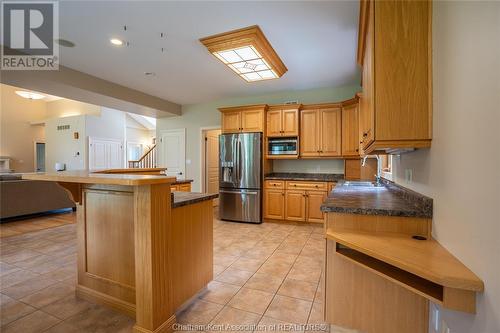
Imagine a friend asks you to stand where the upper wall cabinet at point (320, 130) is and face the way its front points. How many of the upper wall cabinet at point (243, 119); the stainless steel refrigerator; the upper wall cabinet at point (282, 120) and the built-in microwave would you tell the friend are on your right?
4

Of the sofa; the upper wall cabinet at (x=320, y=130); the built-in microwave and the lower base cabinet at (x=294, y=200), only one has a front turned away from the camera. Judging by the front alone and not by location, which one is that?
the sofa

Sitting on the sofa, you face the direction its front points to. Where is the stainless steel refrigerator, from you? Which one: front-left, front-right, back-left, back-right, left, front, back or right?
back-right

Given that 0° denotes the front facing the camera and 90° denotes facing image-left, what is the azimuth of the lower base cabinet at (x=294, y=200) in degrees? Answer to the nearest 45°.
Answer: approximately 0°

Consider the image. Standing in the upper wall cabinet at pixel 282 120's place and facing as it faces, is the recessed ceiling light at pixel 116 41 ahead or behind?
ahead

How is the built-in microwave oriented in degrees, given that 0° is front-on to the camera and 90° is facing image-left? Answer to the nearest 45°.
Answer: approximately 0°

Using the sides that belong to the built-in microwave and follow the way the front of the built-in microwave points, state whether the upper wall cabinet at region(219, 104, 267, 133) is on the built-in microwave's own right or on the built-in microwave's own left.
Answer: on the built-in microwave's own right

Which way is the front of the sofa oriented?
away from the camera

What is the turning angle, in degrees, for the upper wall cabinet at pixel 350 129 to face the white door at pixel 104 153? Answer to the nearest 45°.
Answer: approximately 45° to its right

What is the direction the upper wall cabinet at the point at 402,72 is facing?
to the viewer's left

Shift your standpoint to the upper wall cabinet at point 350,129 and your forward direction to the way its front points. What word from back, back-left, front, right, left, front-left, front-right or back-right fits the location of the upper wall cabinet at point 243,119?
front-right

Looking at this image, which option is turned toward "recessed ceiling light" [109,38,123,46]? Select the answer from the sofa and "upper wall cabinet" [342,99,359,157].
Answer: the upper wall cabinet
